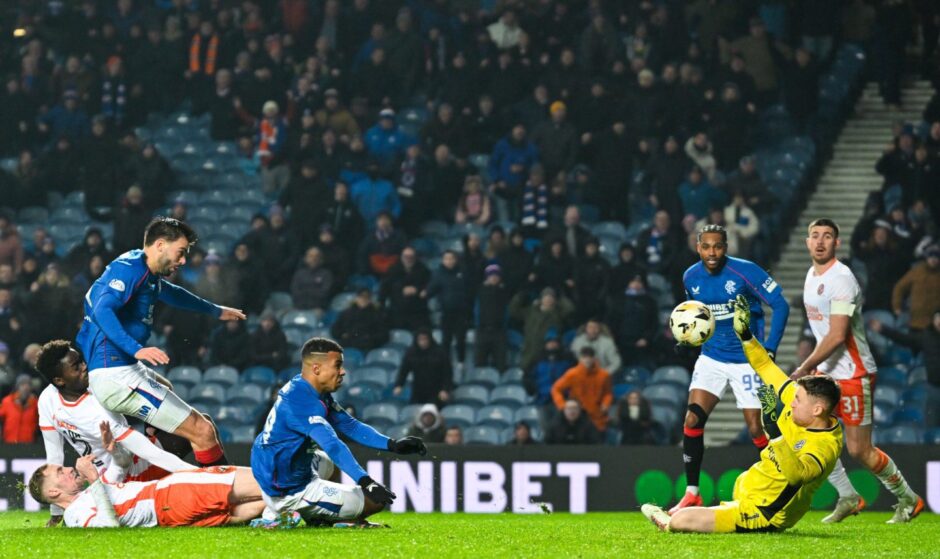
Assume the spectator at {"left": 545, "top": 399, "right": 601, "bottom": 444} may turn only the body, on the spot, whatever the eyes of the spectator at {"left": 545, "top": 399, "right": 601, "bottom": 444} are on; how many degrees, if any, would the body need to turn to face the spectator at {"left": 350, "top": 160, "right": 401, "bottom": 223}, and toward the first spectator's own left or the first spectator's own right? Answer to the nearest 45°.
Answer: approximately 135° to the first spectator's own right

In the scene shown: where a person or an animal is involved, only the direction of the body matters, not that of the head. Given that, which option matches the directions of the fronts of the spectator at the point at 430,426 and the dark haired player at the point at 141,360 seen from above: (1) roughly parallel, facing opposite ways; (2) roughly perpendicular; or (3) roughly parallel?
roughly perpendicular

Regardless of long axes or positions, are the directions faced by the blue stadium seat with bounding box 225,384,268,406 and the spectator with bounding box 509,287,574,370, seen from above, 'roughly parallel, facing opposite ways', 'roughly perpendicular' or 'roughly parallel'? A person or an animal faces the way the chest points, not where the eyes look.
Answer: roughly parallel

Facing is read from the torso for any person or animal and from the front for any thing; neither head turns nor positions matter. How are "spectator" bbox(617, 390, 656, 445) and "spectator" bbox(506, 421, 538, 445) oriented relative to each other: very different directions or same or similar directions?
same or similar directions

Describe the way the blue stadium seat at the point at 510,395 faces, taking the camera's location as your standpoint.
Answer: facing the viewer

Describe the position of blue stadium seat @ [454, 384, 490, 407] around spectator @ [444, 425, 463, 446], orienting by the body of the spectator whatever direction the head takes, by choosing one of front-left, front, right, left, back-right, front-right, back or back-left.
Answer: back

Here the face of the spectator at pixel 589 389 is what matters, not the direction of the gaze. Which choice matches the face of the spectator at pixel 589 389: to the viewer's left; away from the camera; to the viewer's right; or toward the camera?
toward the camera

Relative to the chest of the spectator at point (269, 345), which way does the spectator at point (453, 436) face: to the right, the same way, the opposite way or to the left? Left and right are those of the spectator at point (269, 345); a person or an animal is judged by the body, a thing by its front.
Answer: the same way

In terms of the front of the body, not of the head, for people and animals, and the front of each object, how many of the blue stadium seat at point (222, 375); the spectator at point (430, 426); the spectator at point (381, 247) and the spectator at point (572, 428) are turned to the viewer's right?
0

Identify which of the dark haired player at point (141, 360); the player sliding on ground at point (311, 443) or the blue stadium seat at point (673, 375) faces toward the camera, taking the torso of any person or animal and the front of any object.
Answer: the blue stadium seat

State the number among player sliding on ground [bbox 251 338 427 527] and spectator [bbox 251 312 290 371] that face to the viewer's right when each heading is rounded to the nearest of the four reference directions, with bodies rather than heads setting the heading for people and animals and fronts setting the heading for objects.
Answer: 1

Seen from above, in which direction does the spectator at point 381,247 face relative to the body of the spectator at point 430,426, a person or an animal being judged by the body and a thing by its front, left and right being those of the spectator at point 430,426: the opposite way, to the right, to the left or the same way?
the same way

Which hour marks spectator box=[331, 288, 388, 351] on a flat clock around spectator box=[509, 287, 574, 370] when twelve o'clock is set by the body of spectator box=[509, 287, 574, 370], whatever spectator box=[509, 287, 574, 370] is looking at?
spectator box=[331, 288, 388, 351] is roughly at 3 o'clock from spectator box=[509, 287, 574, 370].

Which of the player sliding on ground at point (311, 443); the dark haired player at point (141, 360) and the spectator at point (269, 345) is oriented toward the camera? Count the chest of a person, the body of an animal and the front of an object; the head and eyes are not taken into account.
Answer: the spectator

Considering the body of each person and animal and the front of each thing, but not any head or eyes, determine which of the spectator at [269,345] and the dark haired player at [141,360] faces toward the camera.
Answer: the spectator

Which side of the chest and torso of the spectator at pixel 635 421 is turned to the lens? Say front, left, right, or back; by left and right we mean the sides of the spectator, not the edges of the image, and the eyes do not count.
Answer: front

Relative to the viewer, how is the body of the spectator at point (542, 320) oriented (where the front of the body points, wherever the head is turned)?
toward the camera

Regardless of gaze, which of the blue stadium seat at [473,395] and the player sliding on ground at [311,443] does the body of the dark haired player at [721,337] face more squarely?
the player sliding on ground

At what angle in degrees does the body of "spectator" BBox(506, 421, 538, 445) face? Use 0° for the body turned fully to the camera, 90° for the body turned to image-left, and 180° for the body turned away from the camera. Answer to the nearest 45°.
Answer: approximately 0°

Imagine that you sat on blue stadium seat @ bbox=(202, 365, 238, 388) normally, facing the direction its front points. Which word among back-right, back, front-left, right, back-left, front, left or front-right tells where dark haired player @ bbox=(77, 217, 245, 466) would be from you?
front
